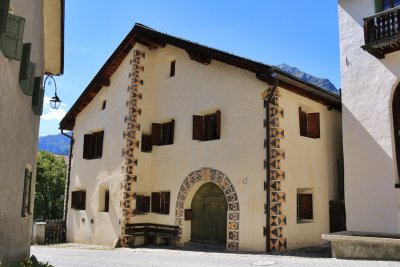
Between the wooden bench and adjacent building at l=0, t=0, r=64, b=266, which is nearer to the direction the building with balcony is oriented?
the adjacent building

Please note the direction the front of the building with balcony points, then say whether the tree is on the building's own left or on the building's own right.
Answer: on the building's own right

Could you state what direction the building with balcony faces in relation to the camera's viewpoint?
facing the viewer and to the left of the viewer

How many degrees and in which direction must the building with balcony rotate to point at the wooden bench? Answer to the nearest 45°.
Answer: approximately 45° to its right

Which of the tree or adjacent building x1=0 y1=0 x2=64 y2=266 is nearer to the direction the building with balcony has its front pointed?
the adjacent building

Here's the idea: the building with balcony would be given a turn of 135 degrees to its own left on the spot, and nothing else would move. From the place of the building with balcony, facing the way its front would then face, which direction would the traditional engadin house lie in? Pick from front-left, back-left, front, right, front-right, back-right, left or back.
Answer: back

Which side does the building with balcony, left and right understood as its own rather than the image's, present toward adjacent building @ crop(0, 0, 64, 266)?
front
